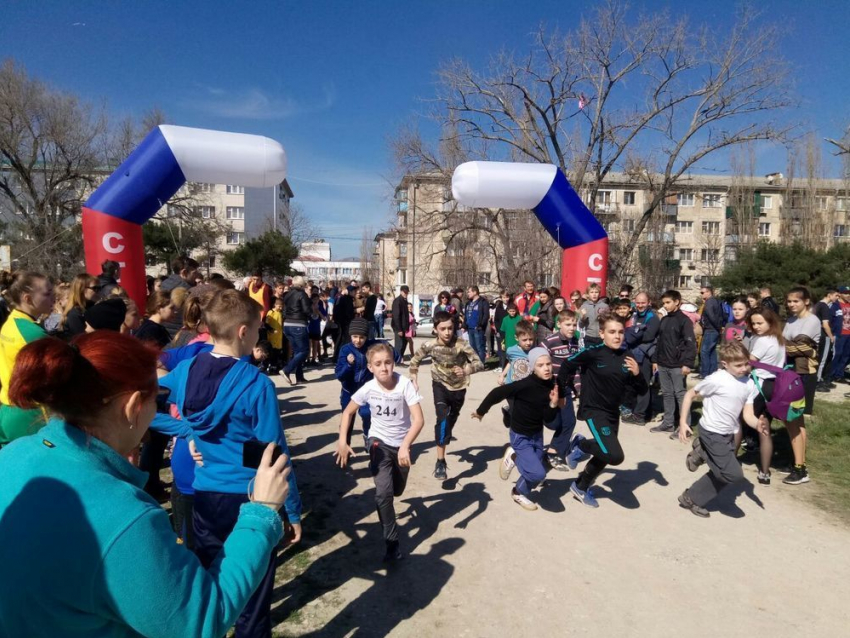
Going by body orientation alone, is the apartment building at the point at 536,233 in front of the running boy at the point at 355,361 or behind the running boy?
behind

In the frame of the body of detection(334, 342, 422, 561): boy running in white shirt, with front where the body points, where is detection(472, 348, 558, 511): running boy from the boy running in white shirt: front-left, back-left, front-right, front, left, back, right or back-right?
back-left

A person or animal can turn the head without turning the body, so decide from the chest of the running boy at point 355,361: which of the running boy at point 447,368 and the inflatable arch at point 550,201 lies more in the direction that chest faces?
the running boy

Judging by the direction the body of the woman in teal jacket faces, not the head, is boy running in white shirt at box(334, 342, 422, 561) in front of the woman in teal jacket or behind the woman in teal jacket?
in front

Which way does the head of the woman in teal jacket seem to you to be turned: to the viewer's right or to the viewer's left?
to the viewer's right

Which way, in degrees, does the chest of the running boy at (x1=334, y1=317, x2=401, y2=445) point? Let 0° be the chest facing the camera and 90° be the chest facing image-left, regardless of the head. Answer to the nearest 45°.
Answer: approximately 0°
